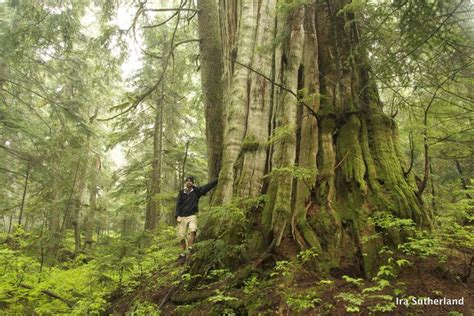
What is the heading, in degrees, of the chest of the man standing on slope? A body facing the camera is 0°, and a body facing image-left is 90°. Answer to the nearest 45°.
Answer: approximately 0°
